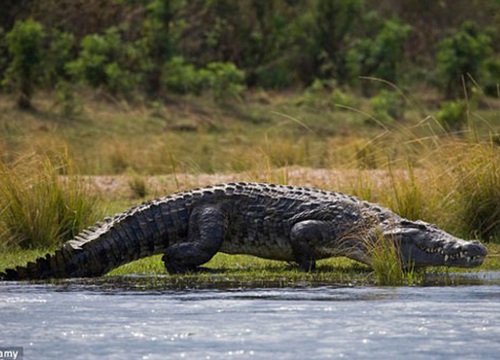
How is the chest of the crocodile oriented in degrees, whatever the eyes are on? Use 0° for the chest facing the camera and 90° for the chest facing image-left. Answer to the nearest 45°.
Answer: approximately 270°

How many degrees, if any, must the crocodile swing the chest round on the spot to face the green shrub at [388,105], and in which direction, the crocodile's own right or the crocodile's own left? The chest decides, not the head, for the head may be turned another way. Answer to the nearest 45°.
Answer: approximately 90° to the crocodile's own left

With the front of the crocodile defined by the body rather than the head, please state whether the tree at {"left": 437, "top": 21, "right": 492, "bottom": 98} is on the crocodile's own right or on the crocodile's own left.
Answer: on the crocodile's own left

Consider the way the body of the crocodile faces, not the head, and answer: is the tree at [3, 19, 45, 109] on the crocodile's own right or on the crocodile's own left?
on the crocodile's own left

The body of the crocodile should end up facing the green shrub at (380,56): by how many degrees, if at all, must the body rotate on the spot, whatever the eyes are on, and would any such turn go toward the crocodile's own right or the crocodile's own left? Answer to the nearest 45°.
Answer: approximately 90° to the crocodile's own left

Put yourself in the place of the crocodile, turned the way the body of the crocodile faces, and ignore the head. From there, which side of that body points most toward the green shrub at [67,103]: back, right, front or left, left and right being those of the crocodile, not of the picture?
left
